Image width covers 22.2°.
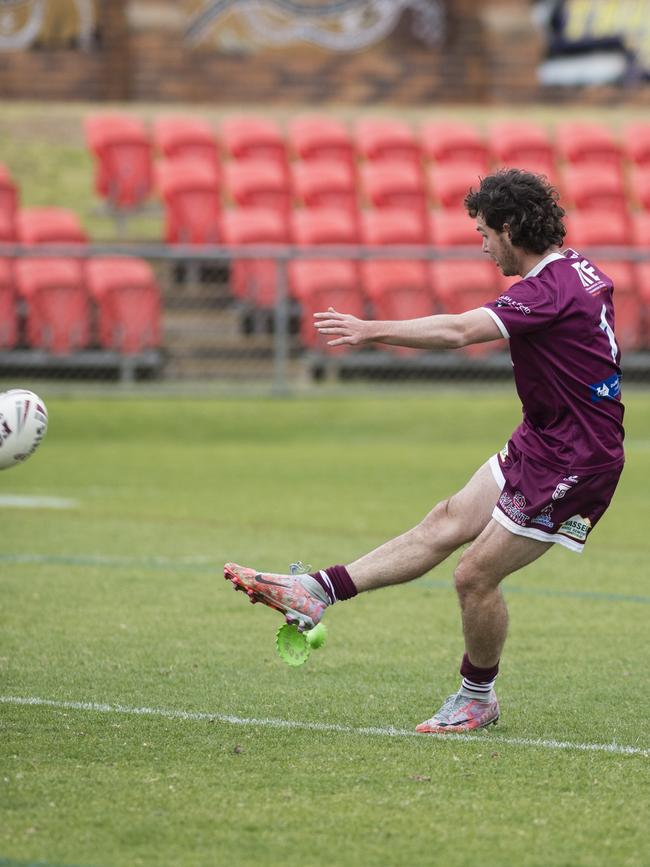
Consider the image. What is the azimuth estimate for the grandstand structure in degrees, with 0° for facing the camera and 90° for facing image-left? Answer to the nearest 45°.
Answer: approximately 0°

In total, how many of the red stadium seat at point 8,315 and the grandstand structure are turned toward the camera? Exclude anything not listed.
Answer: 2

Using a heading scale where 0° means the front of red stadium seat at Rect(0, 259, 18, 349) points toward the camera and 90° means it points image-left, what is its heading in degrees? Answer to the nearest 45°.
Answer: approximately 0°

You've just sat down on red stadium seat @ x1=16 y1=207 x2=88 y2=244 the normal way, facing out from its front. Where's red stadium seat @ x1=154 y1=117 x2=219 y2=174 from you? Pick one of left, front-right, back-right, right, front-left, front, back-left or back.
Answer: back-left

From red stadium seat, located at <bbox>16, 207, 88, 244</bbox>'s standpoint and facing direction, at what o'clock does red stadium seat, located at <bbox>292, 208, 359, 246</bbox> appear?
red stadium seat, located at <bbox>292, 208, 359, 246</bbox> is roughly at 9 o'clock from red stadium seat, located at <bbox>16, 207, 88, 244</bbox>.
